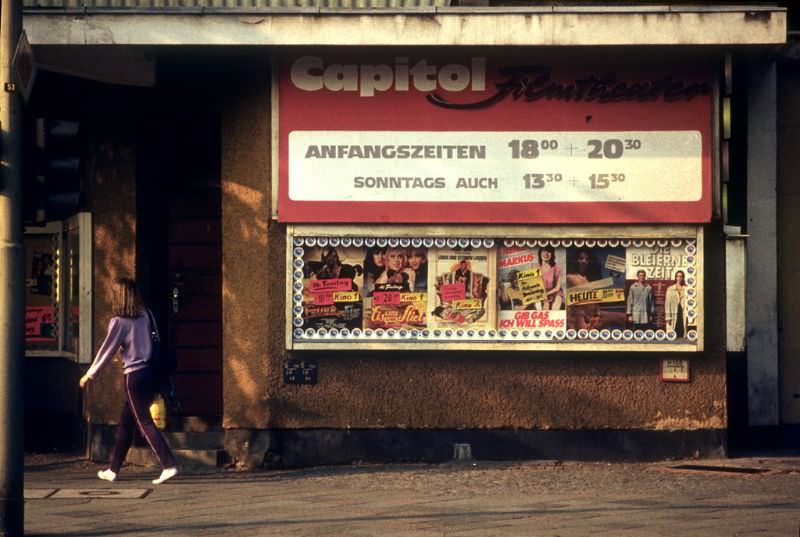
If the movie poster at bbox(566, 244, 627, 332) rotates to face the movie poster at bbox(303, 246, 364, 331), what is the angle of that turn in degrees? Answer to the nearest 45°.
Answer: approximately 90° to its right

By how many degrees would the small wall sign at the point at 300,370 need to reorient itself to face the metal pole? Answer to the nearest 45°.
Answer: approximately 45° to its right

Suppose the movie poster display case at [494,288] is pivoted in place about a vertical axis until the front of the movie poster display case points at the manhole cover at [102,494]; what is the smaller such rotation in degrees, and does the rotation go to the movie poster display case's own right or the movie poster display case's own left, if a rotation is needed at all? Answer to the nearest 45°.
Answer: approximately 45° to the movie poster display case's own right
